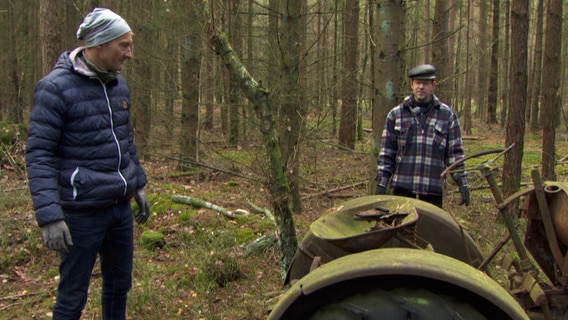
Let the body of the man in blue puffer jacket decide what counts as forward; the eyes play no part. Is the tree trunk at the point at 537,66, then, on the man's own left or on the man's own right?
on the man's own left

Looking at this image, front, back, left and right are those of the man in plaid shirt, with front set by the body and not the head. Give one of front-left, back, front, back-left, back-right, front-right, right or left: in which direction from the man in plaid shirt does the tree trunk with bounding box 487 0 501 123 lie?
back

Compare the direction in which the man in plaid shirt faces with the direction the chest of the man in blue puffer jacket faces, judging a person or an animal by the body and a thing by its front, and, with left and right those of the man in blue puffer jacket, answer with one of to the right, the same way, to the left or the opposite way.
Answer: to the right

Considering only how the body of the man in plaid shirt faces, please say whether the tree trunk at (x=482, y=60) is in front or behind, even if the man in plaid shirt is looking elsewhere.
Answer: behind

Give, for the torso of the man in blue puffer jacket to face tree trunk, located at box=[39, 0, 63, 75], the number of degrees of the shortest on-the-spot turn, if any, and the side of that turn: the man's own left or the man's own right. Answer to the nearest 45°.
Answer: approximately 135° to the man's own left

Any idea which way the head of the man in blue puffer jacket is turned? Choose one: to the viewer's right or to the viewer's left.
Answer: to the viewer's right

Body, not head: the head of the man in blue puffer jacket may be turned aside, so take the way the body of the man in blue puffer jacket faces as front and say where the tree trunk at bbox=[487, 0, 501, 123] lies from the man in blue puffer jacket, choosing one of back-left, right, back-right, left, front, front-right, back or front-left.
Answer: left

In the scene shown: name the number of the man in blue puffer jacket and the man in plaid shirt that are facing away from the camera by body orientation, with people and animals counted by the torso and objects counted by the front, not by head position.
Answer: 0

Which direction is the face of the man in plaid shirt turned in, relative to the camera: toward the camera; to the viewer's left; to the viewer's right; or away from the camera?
toward the camera

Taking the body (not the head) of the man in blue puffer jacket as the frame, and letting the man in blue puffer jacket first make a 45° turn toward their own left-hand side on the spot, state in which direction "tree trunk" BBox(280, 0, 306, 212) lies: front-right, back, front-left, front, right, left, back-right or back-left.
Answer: front-left

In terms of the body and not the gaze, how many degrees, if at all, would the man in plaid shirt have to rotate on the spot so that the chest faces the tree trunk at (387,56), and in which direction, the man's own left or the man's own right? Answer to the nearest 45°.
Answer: approximately 180°

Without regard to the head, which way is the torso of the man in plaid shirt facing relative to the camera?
toward the camera
